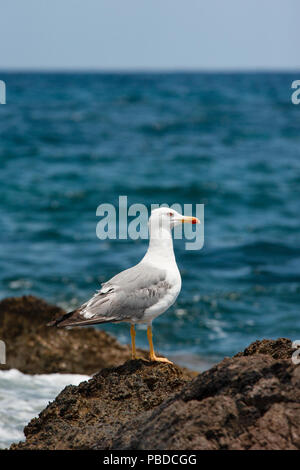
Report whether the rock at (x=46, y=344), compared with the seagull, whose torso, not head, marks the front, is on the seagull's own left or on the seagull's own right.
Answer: on the seagull's own left

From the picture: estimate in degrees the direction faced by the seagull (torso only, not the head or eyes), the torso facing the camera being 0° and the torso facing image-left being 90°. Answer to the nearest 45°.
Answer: approximately 270°
